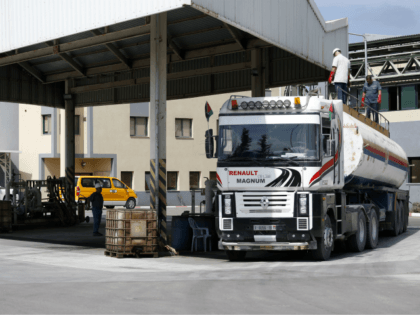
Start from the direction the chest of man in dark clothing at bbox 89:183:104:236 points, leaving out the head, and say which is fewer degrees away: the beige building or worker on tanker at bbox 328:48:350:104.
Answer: the worker on tanker

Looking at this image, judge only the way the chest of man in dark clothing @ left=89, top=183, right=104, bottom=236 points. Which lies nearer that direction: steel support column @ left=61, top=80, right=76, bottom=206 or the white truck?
the white truck

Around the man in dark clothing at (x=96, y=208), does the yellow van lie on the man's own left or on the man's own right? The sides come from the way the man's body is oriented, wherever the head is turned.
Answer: on the man's own left
